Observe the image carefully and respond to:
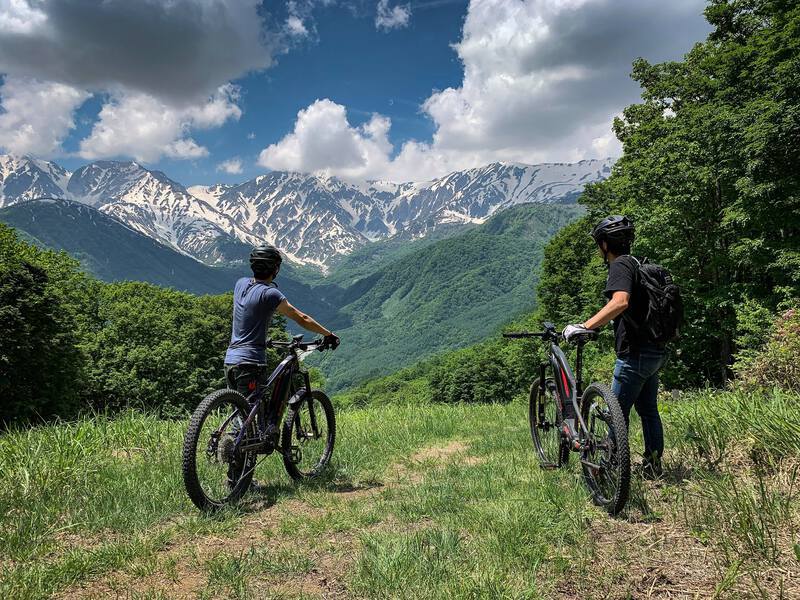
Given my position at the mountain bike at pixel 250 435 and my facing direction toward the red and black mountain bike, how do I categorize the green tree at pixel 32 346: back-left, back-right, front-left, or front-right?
back-left

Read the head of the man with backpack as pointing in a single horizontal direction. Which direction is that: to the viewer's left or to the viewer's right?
to the viewer's left

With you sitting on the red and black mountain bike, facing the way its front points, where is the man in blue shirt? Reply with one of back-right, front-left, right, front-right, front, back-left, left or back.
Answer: front-left

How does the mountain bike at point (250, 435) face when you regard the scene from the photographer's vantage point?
facing away from the viewer and to the right of the viewer

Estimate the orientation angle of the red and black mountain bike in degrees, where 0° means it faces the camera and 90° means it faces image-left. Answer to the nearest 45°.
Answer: approximately 135°

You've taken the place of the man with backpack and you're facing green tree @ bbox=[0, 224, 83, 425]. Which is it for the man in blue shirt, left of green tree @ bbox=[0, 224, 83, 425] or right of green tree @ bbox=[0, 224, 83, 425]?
left

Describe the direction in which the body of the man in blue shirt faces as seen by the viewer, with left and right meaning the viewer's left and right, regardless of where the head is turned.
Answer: facing away from the viewer and to the right of the viewer

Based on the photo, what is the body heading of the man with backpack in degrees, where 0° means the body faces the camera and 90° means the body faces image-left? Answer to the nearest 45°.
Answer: approximately 135°
